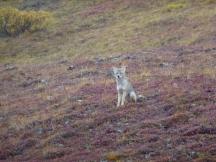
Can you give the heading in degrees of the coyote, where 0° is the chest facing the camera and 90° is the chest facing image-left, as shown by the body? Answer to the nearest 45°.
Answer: approximately 45°
